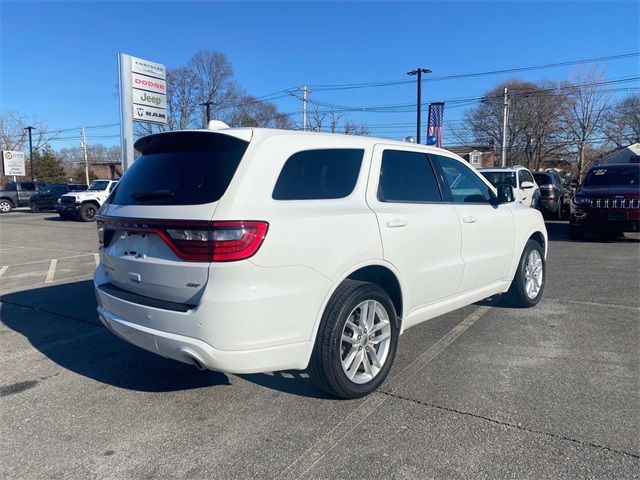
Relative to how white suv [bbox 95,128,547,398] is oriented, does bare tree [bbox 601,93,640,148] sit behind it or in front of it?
in front

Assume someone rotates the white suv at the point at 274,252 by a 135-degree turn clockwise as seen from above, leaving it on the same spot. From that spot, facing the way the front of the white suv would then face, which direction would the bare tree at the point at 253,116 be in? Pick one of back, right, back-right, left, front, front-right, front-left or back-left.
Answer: back

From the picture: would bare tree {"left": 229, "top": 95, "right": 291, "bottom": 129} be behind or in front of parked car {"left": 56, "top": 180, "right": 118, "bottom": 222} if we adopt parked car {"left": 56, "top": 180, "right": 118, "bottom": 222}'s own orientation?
behind

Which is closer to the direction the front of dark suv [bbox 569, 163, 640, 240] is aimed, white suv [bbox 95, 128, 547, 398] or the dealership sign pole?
the white suv

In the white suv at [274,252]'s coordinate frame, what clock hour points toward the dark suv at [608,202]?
The dark suv is roughly at 12 o'clock from the white suv.

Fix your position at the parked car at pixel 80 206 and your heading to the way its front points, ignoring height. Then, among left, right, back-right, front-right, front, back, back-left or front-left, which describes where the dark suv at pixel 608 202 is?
left

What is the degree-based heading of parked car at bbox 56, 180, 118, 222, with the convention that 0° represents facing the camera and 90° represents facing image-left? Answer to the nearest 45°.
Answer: approximately 45°

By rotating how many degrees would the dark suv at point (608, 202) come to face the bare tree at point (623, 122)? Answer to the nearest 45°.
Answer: approximately 180°

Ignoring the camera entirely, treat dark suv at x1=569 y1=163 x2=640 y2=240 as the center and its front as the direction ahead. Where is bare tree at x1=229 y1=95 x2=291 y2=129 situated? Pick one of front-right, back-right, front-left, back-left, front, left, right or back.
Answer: back-right

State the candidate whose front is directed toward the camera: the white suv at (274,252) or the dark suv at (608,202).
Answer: the dark suv

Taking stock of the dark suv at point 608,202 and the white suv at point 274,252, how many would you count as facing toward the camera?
1

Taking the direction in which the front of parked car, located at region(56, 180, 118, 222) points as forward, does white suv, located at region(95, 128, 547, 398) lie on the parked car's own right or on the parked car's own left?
on the parked car's own left

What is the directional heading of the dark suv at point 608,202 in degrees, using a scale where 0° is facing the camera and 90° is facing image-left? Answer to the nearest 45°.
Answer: approximately 0°
